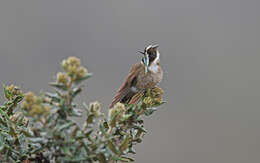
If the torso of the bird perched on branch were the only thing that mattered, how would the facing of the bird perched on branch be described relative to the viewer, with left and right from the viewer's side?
facing the viewer and to the right of the viewer
